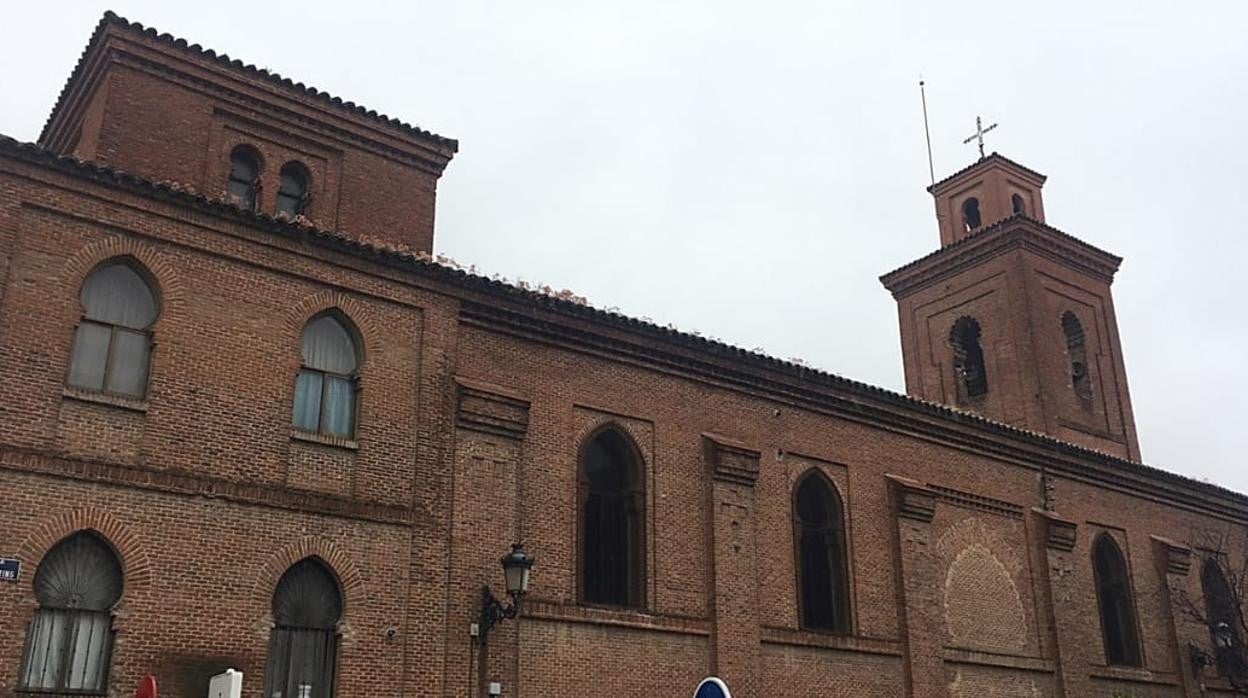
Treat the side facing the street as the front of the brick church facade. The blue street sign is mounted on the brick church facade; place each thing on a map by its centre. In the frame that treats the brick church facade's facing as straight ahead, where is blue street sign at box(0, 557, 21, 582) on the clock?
The blue street sign is roughly at 3 o'clock from the brick church facade.

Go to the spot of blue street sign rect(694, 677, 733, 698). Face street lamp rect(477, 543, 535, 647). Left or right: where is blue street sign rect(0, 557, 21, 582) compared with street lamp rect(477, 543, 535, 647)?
left

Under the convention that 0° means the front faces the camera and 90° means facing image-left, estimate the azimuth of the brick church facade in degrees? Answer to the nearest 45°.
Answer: approximately 315°
